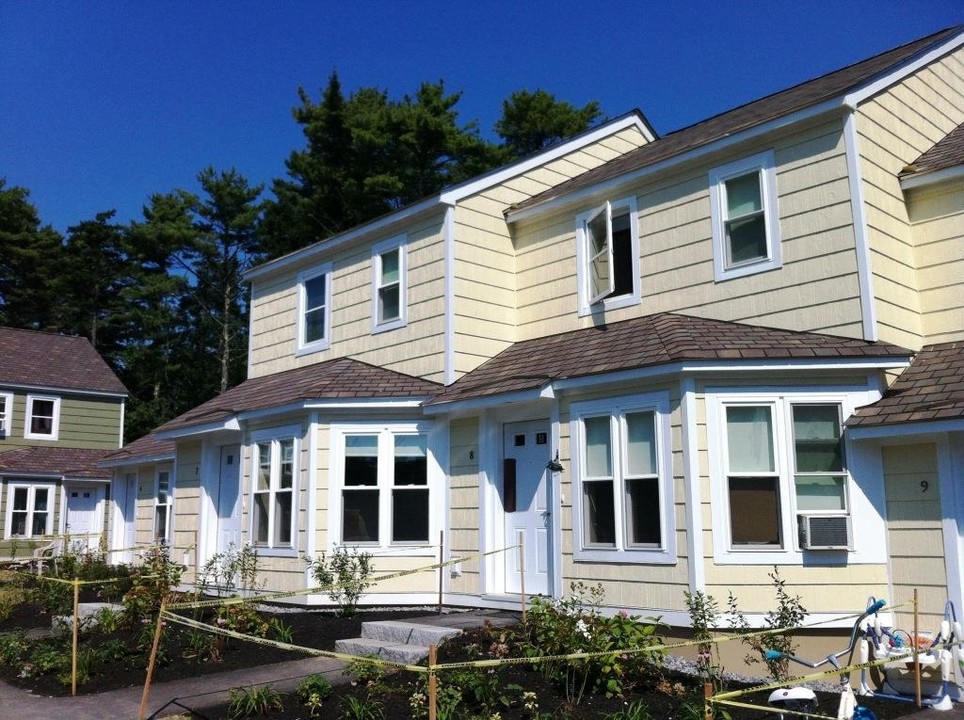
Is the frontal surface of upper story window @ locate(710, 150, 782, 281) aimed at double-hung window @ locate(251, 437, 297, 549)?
no

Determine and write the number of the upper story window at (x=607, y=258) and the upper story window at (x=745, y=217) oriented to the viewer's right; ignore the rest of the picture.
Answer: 0

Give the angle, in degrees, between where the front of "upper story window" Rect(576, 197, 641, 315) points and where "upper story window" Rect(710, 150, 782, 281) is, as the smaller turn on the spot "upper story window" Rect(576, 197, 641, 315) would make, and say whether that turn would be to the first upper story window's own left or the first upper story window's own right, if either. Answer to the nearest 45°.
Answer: approximately 90° to the first upper story window's own left

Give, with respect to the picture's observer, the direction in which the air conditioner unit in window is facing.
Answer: facing the viewer

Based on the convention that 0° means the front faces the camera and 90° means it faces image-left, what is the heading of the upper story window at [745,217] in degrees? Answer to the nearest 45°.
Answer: approximately 45°

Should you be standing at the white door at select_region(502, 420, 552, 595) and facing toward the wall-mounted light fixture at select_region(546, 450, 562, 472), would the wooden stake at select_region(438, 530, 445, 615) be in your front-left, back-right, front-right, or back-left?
back-right

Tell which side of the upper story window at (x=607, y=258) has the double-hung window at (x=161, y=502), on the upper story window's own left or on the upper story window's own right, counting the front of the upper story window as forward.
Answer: on the upper story window's own right

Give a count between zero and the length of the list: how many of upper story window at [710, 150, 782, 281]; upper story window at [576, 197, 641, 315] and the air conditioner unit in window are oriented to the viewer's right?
0

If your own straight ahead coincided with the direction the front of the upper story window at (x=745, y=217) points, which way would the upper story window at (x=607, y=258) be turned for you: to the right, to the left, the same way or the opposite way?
the same way

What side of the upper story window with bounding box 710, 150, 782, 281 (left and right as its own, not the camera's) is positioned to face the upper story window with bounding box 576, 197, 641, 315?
right

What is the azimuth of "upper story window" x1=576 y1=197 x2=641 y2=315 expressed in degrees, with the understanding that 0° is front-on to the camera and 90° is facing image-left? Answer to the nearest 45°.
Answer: approximately 45°
